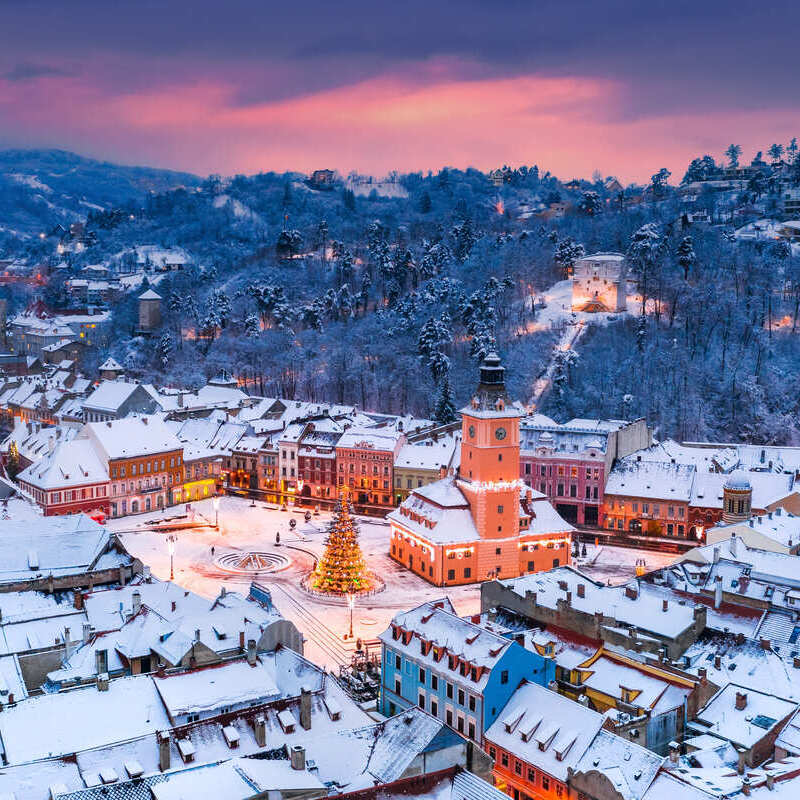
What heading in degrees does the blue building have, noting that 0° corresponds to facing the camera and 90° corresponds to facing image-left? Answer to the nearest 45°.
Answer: approximately 45°
